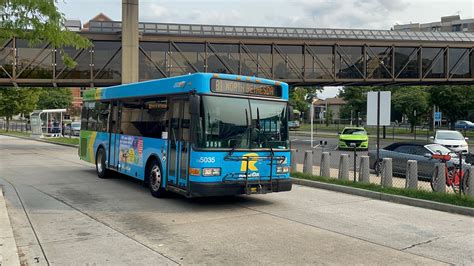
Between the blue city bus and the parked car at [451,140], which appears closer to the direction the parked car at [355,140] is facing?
the blue city bus

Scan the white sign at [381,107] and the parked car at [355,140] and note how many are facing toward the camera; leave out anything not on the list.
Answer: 1

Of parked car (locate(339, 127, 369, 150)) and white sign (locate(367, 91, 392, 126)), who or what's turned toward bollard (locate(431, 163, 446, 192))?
the parked car

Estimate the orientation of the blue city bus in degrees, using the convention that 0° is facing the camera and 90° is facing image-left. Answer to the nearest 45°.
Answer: approximately 315°

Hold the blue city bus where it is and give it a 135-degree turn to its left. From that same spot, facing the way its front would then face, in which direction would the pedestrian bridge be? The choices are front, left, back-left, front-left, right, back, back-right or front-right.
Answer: front

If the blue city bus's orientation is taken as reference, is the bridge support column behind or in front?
behind

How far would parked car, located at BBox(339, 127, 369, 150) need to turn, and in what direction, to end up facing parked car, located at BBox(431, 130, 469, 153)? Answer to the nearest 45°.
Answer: approximately 45° to its left
